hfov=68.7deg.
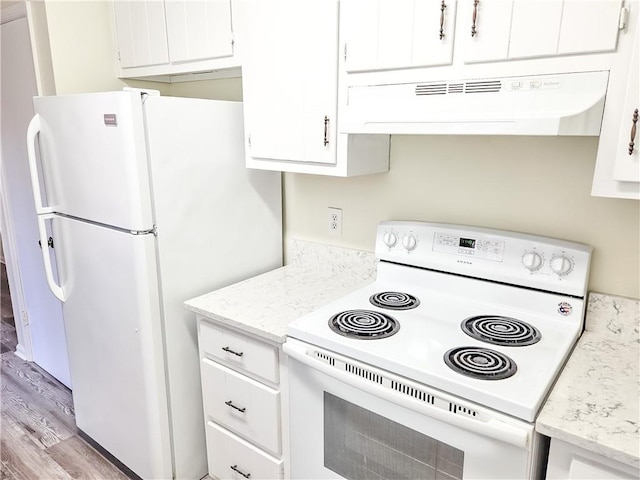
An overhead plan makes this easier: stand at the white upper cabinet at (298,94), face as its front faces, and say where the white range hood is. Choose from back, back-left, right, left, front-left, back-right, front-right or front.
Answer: left

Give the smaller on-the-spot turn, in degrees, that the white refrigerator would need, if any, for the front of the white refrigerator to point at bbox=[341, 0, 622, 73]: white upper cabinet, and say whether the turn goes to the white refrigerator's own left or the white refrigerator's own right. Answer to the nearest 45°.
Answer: approximately 90° to the white refrigerator's own left

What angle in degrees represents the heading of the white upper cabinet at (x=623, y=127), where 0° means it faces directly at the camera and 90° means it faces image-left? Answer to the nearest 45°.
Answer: approximately 0°

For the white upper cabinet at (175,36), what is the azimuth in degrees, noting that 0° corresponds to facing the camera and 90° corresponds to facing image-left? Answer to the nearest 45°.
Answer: approximately 45°

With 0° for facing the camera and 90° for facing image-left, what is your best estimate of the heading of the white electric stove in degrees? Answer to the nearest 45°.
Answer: approximately 45°

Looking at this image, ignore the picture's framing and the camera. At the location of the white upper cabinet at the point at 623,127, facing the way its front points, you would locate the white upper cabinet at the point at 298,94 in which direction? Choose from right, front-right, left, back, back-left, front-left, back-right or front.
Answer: right

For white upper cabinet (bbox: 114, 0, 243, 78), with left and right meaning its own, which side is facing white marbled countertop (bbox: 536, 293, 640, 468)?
left
